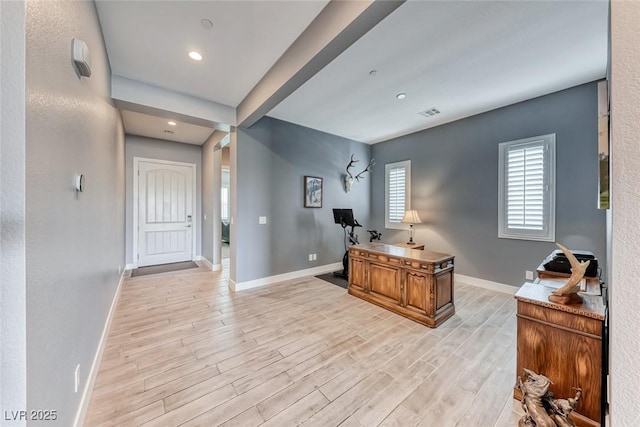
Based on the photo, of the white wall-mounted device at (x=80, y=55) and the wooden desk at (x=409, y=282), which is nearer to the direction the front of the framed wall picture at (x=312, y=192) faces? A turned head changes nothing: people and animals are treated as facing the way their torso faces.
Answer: the wooden desk

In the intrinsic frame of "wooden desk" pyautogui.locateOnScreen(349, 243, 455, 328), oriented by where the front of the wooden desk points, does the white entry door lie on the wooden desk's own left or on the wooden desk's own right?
on the wooden desk's own right

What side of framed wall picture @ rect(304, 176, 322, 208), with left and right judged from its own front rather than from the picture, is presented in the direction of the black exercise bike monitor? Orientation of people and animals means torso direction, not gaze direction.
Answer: front

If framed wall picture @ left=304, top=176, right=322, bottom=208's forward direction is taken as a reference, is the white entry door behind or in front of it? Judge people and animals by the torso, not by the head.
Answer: behind

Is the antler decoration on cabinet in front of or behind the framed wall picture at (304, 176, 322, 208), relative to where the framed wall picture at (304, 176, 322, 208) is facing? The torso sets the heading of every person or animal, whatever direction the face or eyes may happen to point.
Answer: in front

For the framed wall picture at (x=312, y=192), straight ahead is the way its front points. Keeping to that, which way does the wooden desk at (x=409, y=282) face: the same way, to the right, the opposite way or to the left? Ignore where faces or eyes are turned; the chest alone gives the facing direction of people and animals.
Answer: to the right

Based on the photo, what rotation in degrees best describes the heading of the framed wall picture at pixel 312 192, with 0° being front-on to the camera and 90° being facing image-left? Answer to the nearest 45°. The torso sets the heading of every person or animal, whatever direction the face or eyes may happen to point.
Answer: approximately 315°

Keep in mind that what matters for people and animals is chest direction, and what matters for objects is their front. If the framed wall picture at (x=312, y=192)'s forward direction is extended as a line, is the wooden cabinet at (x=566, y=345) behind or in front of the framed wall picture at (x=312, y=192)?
in front

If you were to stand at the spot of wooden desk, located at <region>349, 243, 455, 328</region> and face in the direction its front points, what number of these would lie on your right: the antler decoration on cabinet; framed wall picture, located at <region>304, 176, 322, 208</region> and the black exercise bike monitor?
2
